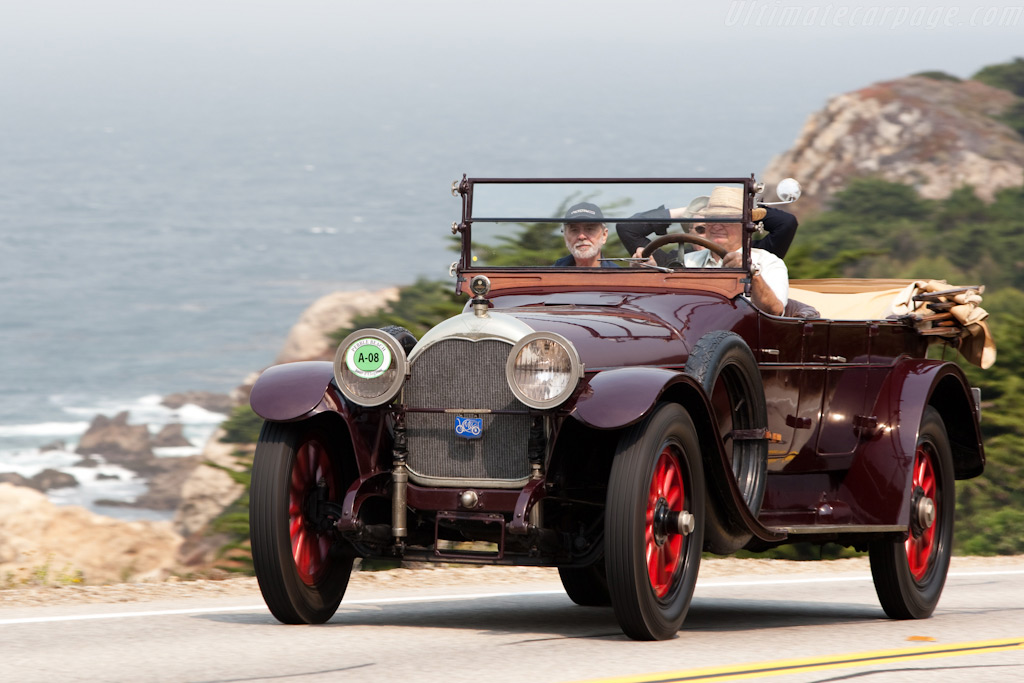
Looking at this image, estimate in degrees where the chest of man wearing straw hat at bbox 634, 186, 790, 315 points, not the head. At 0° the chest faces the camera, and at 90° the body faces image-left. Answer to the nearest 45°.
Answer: approximately 45°

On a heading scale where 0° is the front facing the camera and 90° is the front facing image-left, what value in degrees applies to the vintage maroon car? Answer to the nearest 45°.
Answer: approximately 45°

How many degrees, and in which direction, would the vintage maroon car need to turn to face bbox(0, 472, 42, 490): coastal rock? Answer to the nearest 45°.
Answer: approximately 90° to its right

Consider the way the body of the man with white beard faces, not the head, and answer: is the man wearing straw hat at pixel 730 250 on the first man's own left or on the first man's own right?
on the first man's own left

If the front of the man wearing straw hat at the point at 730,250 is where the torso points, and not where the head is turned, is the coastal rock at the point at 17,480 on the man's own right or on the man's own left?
on the man's own right
